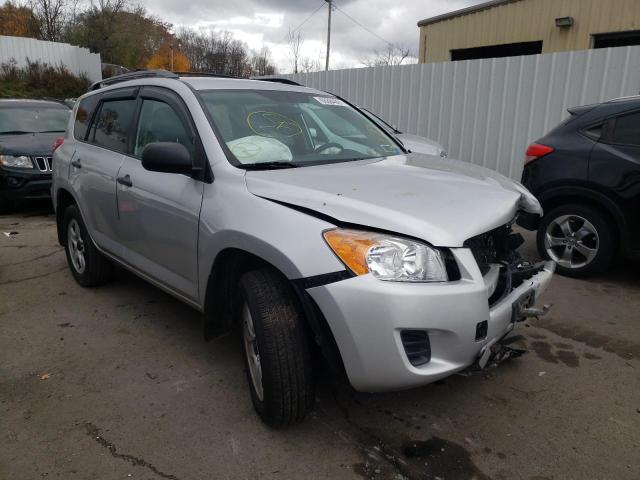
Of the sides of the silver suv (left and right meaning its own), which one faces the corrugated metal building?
left

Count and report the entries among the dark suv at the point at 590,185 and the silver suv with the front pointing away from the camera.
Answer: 0

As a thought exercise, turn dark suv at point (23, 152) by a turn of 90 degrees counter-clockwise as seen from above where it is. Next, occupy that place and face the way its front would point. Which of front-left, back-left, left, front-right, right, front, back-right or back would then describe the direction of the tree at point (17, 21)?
front-left

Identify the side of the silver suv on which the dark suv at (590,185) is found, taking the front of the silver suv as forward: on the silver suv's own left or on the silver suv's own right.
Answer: on the silver suv's own left

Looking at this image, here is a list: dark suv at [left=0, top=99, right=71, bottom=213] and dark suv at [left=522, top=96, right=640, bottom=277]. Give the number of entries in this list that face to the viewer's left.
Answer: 0

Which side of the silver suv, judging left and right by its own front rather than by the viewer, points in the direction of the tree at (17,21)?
back

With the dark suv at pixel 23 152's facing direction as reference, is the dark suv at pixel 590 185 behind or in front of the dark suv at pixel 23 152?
in front

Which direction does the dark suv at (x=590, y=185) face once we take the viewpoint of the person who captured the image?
facing to the right of the viewer

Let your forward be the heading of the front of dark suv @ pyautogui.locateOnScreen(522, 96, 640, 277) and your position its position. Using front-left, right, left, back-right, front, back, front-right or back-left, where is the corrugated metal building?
left

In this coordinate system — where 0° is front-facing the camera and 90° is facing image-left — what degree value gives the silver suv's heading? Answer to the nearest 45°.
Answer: approximately 315°

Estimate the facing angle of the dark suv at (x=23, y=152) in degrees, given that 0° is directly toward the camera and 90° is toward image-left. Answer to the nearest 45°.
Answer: approximately 315°

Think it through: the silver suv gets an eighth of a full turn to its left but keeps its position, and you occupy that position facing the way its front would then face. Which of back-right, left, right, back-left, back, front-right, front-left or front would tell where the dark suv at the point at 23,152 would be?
back-left
